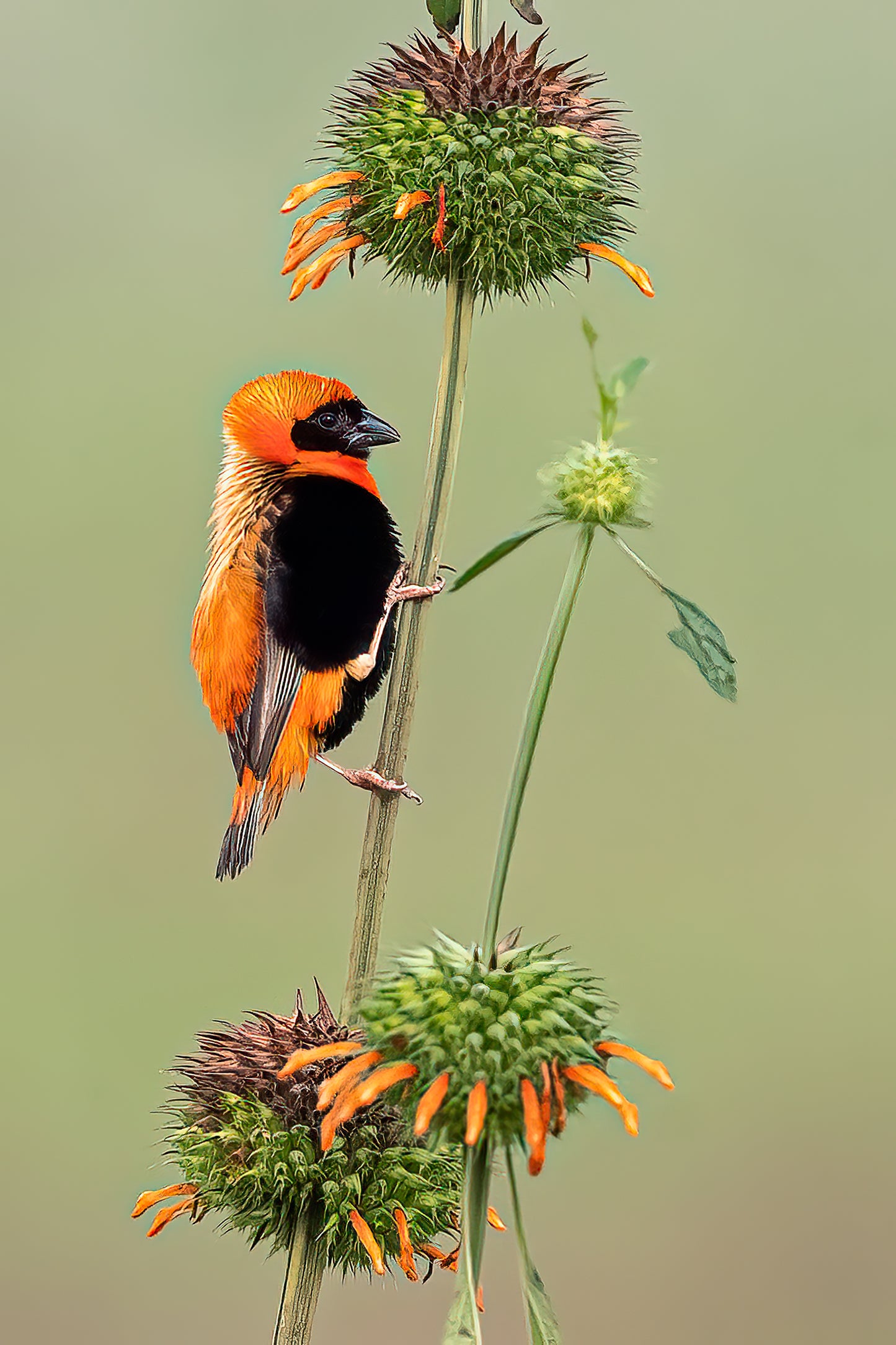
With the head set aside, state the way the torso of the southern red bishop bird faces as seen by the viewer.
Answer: to the viewer's right
